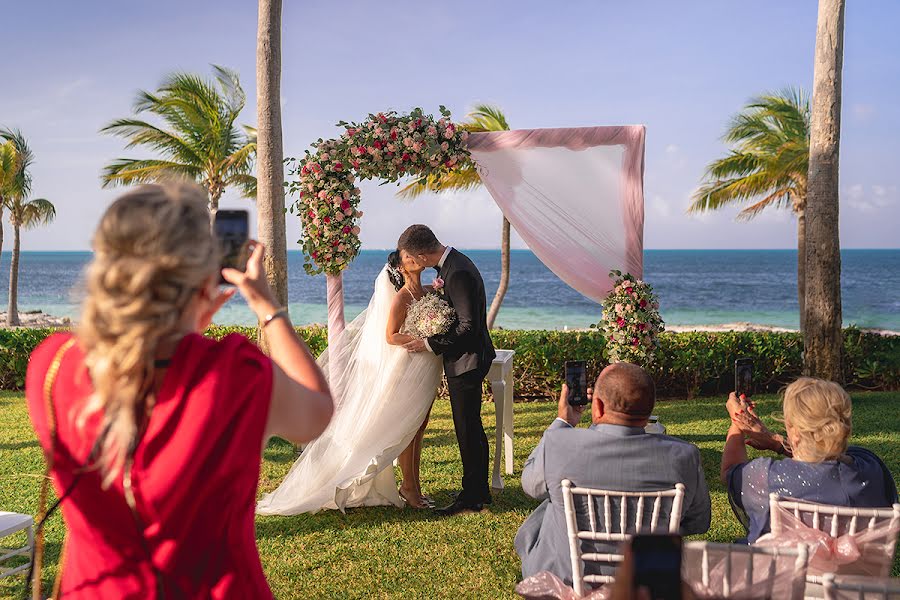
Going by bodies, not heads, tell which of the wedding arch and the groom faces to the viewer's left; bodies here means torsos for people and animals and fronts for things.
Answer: the groom

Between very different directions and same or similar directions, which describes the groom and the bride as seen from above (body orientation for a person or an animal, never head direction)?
very different directions

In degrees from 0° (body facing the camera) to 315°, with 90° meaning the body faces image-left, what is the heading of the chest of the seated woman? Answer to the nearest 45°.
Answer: approximately 135°

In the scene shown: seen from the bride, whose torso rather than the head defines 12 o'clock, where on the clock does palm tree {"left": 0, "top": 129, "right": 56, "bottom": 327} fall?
The palm tree is roughly at 8 o'clock from the bride.

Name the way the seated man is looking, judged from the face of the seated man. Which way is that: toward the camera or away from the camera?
away from the camera

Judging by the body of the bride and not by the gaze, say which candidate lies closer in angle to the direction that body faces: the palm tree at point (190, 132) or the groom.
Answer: the groom

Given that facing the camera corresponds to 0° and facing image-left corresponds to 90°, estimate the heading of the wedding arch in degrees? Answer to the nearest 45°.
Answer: approximately 0°

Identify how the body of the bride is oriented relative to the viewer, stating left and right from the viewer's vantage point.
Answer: facing to the right of the viewer

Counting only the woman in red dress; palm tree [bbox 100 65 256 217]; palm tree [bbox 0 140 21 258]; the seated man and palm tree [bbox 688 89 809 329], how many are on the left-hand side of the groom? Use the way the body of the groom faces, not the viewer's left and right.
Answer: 2

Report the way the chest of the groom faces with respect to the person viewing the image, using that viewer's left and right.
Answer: facing to the left of the viewer

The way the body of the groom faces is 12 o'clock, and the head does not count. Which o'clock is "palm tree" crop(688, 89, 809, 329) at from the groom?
The palm tree is roughly at 4 o'clock from the groom.

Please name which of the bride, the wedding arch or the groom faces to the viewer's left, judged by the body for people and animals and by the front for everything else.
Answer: the groom
